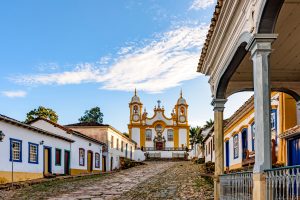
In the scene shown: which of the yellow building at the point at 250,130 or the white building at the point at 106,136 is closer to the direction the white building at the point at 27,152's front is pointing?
the yellow building

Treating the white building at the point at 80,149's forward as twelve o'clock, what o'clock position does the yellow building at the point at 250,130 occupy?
The yellow building is roughly at 1 o'clock from the white building.

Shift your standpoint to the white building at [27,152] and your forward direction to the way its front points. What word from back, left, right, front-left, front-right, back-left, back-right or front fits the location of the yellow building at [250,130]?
front

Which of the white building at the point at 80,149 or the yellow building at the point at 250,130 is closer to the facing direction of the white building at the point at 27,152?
the yellow building

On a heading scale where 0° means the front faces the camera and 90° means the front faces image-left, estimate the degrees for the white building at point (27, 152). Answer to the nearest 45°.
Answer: approximately 315°

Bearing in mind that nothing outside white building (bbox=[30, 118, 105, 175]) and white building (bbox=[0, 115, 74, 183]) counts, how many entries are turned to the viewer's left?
0

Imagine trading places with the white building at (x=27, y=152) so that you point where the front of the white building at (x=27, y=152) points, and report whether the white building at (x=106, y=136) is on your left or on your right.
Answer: on your left

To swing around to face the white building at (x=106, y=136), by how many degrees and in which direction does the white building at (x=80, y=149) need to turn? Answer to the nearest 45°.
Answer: approximately 135° to its left

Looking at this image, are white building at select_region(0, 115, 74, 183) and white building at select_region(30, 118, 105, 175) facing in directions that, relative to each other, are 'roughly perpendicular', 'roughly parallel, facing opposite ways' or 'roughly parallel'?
roughly parallel

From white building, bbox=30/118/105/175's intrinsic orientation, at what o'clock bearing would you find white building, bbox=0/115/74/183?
white building, bbox=0/115/74/183 is roughly at 2 o'clock from white building, bbox=30/118/105/175.

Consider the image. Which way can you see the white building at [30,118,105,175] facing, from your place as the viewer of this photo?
facing the viewer and to the right of the viewer

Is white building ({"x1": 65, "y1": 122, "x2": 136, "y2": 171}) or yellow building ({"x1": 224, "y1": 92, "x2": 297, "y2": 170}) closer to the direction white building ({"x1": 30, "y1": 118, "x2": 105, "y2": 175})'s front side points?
the yellow building
